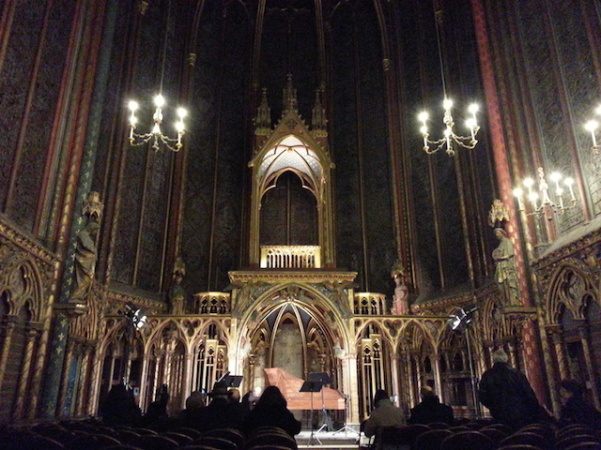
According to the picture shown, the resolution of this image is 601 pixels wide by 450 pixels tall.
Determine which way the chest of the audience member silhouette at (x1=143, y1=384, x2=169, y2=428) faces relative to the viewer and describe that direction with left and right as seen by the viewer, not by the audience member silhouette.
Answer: facing away from the viewer

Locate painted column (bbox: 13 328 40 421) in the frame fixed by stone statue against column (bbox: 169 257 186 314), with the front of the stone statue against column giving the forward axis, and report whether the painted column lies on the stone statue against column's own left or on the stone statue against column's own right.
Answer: on the stone statue against column's own right

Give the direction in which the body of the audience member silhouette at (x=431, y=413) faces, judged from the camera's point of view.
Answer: away from the camera

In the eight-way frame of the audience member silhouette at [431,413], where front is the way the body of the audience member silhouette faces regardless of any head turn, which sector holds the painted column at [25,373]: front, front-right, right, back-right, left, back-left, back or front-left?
left

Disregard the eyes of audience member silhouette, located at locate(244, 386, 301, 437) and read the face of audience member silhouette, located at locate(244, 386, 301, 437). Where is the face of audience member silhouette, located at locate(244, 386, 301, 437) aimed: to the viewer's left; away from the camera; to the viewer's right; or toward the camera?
away from the camera

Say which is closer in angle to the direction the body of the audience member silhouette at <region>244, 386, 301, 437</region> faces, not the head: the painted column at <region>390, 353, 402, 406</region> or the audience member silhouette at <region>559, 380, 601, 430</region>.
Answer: the painted column

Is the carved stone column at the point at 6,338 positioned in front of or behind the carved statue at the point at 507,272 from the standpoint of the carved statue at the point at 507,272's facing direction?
in front

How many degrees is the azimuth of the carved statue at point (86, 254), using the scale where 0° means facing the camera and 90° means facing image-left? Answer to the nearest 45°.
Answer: approximately 270°

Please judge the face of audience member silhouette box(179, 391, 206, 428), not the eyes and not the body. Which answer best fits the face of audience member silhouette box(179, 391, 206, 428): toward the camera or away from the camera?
away from the camera

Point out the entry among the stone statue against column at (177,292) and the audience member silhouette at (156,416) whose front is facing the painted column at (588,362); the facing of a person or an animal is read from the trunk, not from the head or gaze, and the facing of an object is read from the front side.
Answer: the stone statue against column

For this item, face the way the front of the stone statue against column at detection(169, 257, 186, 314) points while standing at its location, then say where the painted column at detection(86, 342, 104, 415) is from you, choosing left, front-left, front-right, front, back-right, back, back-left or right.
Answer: right
